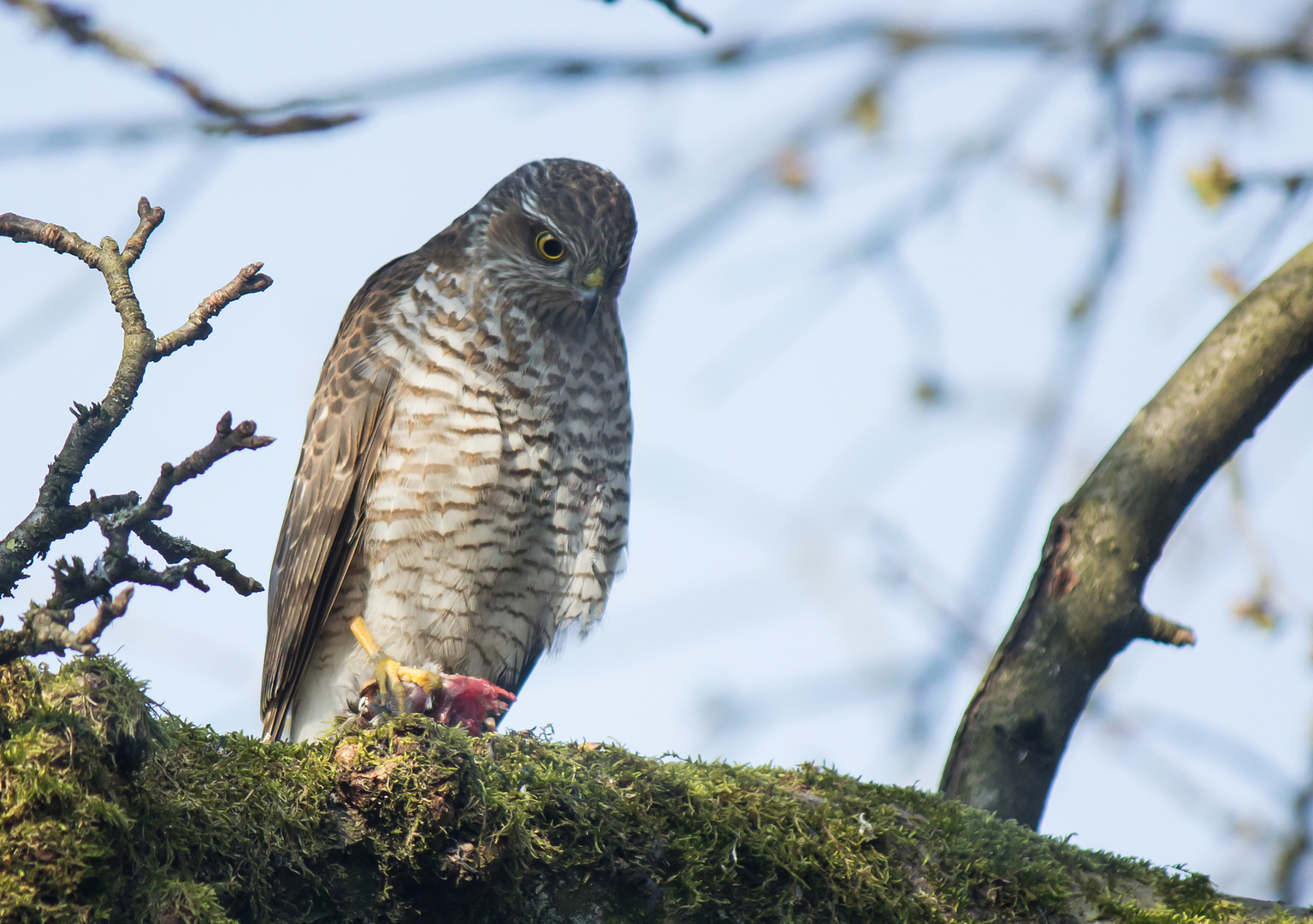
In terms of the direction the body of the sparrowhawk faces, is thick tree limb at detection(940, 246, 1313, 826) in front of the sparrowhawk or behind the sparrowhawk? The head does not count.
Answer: in front

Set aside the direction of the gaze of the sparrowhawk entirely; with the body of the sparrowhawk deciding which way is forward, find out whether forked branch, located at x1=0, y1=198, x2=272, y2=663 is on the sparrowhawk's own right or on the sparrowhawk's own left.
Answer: on the sparrowhawk's own right

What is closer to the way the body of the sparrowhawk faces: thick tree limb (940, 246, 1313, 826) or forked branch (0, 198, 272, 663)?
the thick tree limb

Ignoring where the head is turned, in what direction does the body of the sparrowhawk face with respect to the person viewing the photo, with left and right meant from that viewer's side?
facing the viewer and to the right of the viewer

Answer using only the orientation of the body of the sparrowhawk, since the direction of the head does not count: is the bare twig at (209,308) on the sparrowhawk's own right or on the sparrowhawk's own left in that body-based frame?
on the sparrowhawk's own right
